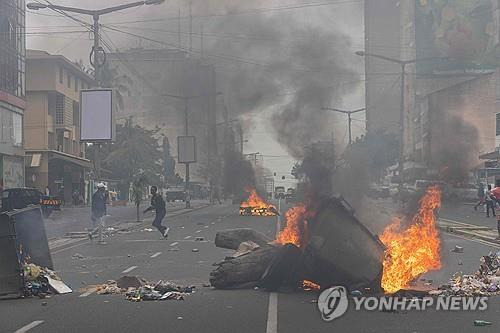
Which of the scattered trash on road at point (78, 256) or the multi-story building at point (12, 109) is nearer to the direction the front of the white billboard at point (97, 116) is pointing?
the scattered trash on road

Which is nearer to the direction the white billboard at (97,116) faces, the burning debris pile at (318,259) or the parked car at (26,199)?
the burning debris pile

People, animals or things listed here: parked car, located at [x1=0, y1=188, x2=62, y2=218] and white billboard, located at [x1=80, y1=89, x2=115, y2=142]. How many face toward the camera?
1

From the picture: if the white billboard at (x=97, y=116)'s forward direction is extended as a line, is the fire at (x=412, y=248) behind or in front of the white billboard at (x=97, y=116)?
in front

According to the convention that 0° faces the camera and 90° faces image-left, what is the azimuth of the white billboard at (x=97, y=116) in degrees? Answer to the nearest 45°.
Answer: approximately 0°
